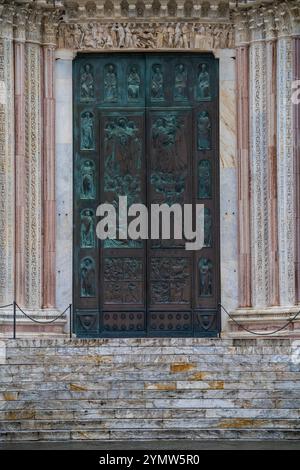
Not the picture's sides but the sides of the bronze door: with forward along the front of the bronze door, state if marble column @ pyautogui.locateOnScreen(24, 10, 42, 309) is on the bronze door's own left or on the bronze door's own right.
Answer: on the bronze door's own right

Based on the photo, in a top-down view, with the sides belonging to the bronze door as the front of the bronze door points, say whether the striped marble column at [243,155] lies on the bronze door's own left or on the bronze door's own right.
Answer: on the bronze door's own left

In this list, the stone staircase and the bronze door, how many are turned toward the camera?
2

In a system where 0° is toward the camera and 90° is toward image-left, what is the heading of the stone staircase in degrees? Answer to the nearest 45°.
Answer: approximately 0°

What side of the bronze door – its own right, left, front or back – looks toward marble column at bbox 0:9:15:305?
right

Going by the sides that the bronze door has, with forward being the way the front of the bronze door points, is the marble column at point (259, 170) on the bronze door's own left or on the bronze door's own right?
on the bronze door's own left

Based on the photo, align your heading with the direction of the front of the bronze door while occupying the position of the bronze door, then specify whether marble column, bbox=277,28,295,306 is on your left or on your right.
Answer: on your left
